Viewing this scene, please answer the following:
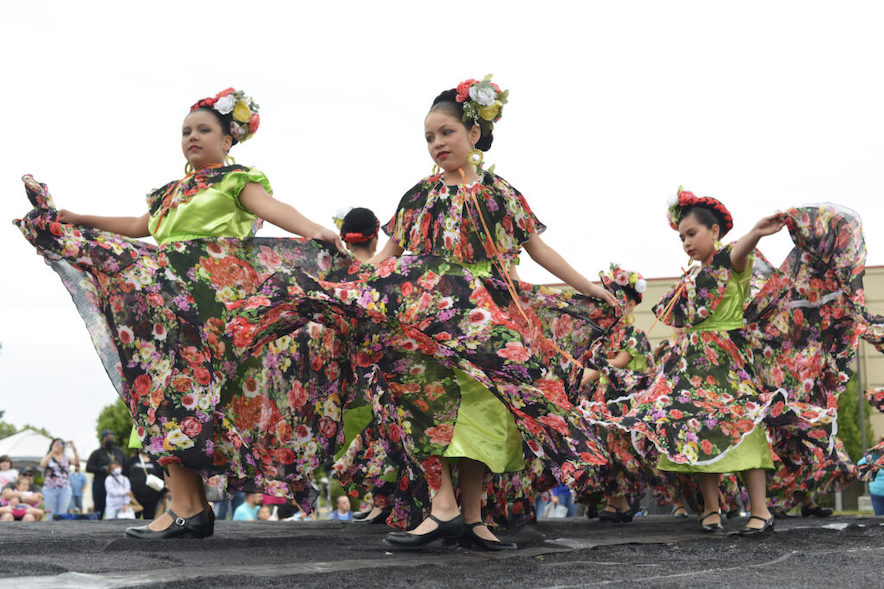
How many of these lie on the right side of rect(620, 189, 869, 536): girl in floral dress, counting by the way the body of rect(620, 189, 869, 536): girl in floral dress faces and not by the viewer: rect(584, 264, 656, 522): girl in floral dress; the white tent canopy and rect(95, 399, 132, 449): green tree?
3

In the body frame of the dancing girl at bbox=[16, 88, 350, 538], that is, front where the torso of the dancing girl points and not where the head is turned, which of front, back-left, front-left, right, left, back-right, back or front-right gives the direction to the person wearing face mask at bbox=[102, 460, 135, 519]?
back-right

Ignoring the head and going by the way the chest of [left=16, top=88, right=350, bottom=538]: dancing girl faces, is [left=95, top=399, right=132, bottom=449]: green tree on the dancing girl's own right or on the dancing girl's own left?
on the dancing girl's own right

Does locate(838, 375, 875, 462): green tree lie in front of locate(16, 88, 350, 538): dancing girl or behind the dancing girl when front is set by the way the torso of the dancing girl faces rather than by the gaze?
behind

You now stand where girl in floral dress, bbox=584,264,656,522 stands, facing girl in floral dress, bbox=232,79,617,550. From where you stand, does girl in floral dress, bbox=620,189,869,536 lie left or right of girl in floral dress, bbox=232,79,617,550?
left

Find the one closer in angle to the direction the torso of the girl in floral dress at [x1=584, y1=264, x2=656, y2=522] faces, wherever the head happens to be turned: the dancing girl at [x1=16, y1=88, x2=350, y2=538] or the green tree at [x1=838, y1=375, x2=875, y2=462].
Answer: the dancing girl

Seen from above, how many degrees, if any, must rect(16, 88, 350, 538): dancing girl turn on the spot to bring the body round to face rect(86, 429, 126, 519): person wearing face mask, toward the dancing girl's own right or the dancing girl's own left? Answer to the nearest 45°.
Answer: approximately 135° to the dancing girl's own right

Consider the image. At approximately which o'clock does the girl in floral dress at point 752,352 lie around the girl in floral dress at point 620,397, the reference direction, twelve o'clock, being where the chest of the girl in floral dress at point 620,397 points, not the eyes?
the girl in floral dress at point 752,352 is roughly at 8 o'clock from the girl in floral dress at point 620,397.
